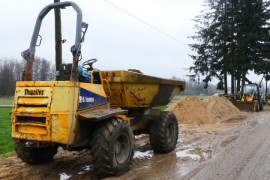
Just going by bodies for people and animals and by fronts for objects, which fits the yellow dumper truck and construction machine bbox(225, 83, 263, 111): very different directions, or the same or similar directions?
very different directions

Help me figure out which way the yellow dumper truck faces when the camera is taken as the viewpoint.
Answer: facing away from the viewer and to the right of the viewer

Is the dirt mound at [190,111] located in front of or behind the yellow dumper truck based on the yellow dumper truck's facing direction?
in front

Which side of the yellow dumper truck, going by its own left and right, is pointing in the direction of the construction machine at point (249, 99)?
front

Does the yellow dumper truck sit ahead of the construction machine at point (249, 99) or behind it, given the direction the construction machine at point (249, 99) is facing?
ahead

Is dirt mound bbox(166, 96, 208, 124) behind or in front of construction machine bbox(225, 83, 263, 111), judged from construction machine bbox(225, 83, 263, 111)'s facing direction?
in front

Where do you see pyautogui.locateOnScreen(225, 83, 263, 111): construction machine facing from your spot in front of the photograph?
facing the viewer and to the left of the viewer

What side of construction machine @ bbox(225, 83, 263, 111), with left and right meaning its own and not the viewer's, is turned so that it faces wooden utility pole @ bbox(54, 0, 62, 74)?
front
